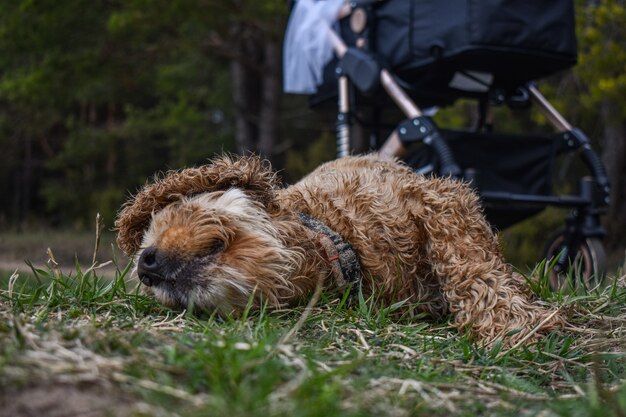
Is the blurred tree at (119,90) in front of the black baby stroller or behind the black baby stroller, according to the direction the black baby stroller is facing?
behind

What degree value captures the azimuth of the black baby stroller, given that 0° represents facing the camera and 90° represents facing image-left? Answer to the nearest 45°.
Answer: approximately 315°
